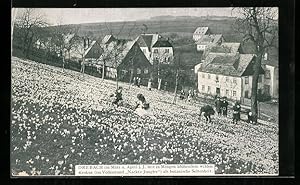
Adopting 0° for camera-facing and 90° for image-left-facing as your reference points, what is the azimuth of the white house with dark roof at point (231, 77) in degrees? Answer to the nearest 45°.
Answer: approximately 45°
